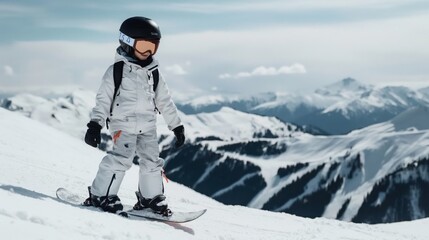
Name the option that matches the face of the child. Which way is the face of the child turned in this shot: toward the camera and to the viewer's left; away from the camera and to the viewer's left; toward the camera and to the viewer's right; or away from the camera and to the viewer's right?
toward the camera and to the viewer's right

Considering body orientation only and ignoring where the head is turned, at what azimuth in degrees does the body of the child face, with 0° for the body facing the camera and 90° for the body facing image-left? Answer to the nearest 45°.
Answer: approximately 315°
